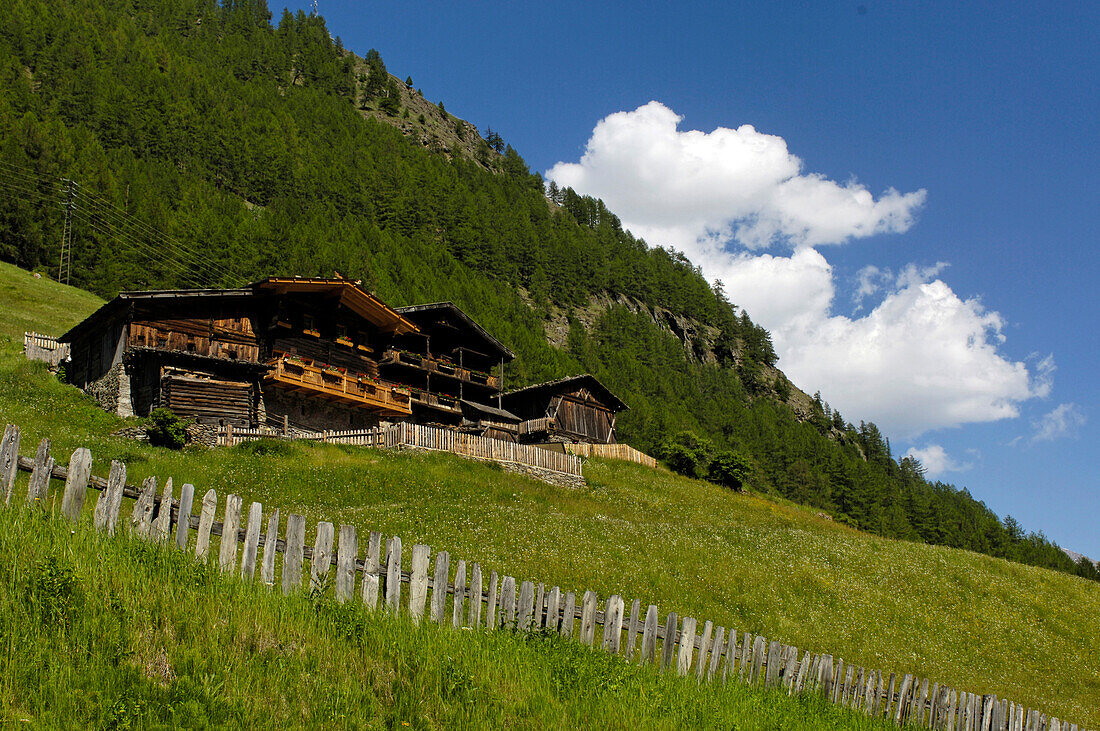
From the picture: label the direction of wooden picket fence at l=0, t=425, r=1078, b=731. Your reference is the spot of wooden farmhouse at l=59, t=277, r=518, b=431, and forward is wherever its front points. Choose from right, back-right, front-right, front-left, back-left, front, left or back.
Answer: front-right

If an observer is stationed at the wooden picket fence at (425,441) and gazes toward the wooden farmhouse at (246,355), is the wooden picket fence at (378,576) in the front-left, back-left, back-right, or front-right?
back-left

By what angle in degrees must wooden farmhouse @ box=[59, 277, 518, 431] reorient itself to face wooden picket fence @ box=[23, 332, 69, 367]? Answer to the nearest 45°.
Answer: approximately 180°

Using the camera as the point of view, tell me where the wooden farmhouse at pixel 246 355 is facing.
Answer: facing the viewer and to the right of the viewer

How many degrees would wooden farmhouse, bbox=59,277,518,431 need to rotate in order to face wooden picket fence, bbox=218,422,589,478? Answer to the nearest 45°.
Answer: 0° — it already faces it
